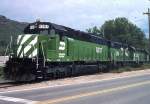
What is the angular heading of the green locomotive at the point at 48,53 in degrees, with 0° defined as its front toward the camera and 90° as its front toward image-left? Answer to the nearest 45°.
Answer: approximately 45°
